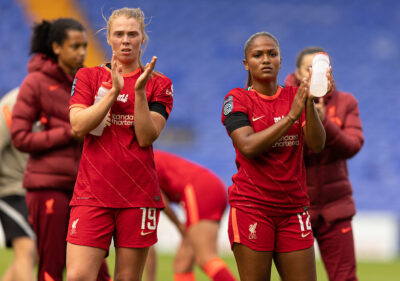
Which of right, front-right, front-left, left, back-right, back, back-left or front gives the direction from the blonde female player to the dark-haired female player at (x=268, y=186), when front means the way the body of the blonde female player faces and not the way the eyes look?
left

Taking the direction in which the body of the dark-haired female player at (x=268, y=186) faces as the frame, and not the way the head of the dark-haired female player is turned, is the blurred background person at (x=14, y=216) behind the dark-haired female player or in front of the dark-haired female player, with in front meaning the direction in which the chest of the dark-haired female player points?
behind

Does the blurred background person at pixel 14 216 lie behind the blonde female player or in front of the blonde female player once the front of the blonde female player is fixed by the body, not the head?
behind

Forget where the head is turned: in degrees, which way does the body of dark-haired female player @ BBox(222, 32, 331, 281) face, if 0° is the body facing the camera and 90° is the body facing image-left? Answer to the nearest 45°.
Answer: approximately 315°

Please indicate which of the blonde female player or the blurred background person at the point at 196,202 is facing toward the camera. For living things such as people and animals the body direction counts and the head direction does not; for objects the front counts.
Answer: the blonde female player

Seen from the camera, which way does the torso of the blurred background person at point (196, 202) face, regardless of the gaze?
to the viewer's left

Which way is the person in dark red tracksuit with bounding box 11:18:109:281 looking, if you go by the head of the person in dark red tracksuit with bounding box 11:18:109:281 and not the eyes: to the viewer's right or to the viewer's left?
to the viewer's right

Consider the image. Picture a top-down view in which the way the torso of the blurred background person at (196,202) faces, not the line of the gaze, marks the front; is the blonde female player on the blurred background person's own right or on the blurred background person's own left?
on the blurred background person's own left

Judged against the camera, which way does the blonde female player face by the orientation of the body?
toward the camera

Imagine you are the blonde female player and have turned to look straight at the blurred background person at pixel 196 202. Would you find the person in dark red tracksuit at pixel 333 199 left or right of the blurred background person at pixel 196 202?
right

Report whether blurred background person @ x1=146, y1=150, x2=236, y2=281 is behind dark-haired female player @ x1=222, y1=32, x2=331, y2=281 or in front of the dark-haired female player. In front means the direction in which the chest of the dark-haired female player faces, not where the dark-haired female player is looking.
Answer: behind
